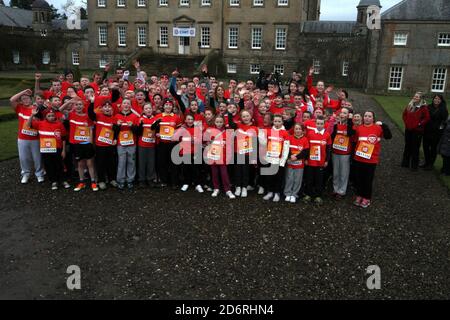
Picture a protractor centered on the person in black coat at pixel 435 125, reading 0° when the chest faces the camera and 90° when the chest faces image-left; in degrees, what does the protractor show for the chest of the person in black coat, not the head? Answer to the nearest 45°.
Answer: approximately 45°

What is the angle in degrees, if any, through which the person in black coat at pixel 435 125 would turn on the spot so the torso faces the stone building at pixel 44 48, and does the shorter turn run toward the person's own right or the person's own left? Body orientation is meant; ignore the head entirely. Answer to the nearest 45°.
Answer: approximately 90° to the person's own right

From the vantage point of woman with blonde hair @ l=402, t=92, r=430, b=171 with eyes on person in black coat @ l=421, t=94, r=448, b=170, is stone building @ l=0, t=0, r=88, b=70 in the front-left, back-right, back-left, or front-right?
back-left

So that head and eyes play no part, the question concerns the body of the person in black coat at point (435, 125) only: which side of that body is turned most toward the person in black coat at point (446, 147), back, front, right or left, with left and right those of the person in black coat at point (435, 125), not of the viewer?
left

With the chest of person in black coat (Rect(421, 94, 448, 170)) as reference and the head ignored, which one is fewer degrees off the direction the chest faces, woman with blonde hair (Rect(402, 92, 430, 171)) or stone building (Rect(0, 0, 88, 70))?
the woman with blonde hair
